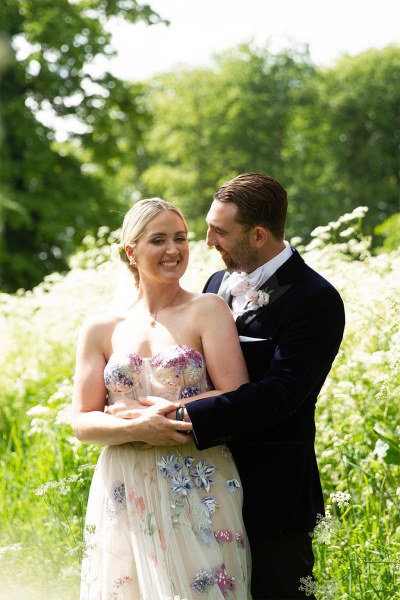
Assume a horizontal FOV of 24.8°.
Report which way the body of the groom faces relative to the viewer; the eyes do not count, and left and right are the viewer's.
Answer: facing the viewer and to the left of the viewer

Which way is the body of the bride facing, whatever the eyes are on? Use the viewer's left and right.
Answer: facing the viewer

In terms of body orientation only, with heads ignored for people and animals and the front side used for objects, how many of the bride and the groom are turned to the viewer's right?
0

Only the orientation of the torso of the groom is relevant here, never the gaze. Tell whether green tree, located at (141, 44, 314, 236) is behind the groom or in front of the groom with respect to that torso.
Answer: behind

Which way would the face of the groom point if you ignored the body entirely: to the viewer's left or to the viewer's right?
to the viewer's left

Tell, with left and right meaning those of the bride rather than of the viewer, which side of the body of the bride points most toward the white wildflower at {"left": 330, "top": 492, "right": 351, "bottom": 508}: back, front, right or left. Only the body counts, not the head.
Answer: left

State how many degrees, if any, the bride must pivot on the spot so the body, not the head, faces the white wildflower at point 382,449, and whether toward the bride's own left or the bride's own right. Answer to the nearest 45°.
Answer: approximately 90° to the bride's own left

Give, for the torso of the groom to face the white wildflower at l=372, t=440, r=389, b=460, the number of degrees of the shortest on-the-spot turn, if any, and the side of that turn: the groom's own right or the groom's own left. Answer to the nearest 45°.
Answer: approximately 180°
